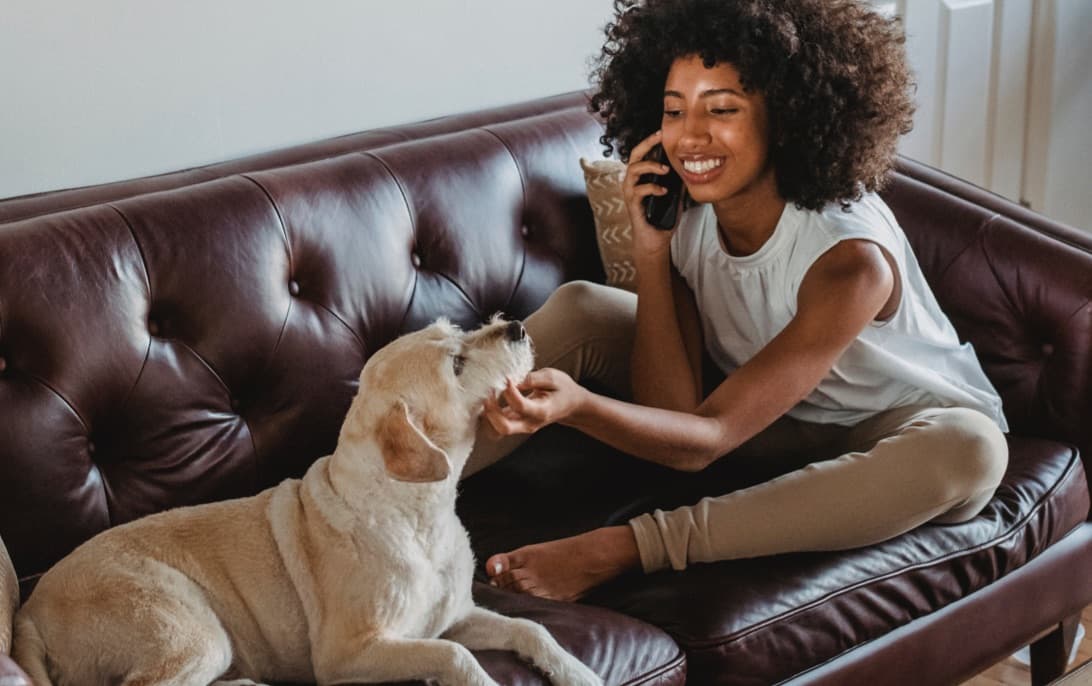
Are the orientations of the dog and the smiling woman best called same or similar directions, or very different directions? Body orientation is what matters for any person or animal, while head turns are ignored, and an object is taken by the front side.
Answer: very different directions

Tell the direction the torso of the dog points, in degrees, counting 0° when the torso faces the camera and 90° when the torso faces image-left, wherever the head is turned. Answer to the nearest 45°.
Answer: approximately 270°

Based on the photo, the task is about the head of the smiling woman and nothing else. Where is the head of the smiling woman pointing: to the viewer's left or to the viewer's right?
to the viewer's left

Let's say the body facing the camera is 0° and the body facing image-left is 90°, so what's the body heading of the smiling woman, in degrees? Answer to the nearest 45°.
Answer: approximately 45°

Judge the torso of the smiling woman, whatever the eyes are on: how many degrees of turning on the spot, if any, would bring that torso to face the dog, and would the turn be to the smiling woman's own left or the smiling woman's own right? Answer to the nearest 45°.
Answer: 0° — they already face it

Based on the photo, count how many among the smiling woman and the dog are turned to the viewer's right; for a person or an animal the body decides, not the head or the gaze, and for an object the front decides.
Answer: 1

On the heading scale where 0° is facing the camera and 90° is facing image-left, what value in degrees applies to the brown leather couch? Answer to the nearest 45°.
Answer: approximately 315°
